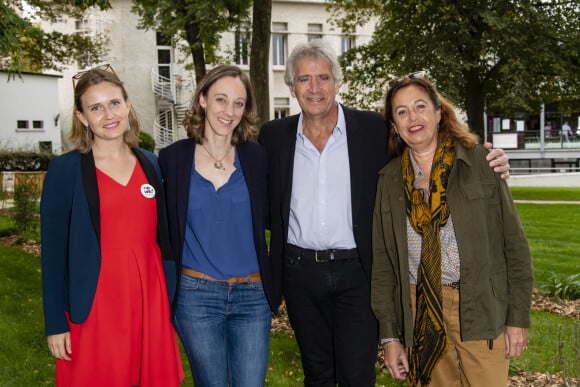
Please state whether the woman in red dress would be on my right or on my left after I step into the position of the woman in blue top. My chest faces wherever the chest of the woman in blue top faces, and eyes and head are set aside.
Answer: on my right

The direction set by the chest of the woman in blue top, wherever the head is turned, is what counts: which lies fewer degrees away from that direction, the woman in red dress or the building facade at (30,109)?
the woman in red dress

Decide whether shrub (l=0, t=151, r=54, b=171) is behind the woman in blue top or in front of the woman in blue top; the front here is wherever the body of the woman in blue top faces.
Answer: behind

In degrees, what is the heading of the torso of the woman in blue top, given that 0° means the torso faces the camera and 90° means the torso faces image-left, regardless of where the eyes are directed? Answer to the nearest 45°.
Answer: approximately 0°

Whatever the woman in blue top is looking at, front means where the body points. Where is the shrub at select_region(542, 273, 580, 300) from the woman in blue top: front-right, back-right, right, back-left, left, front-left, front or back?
back-left

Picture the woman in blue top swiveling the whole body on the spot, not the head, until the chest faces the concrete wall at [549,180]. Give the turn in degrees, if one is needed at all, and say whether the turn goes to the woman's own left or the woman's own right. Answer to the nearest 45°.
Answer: approximately 135° to the woman's own left

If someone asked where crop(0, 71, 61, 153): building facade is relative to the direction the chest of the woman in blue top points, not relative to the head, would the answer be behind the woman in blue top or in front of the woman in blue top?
behind

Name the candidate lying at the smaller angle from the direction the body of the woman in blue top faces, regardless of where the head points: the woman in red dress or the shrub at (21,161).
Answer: the woman in red dress

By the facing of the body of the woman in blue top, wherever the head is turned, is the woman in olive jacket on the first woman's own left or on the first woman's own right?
on the first woman's own left

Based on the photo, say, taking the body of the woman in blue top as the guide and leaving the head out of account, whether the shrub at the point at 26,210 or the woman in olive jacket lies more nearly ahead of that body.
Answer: the woman in olive jacket

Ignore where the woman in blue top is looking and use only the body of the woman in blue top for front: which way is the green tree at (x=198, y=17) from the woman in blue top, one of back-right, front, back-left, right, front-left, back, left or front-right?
back
